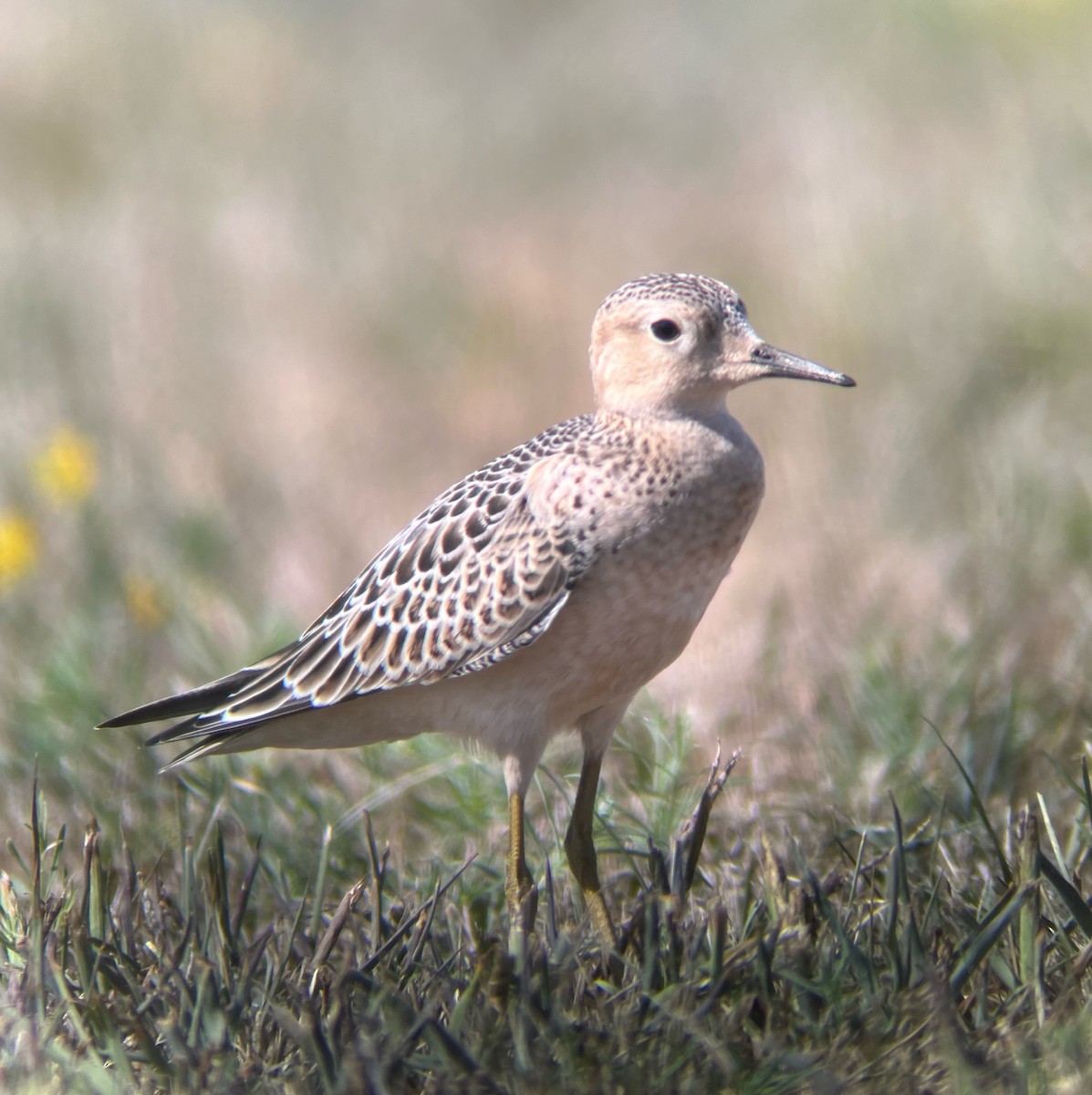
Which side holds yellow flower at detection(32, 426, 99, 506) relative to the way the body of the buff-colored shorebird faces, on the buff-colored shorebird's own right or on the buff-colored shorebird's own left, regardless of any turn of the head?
on the buff-colored shorebird's own left

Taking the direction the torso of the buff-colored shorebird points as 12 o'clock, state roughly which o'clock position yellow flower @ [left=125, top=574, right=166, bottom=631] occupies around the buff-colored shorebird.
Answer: The yellow flower is roughly at 8 o'clock from the buff-colored shorebird.

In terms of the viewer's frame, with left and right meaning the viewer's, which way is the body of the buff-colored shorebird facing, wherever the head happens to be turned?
facing to the right of the viewer

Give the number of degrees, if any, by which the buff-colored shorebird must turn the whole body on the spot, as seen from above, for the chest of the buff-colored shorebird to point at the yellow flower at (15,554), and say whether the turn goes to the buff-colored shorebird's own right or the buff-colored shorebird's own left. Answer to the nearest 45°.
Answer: approximately 135° to the buff-colored shorebird's own left
